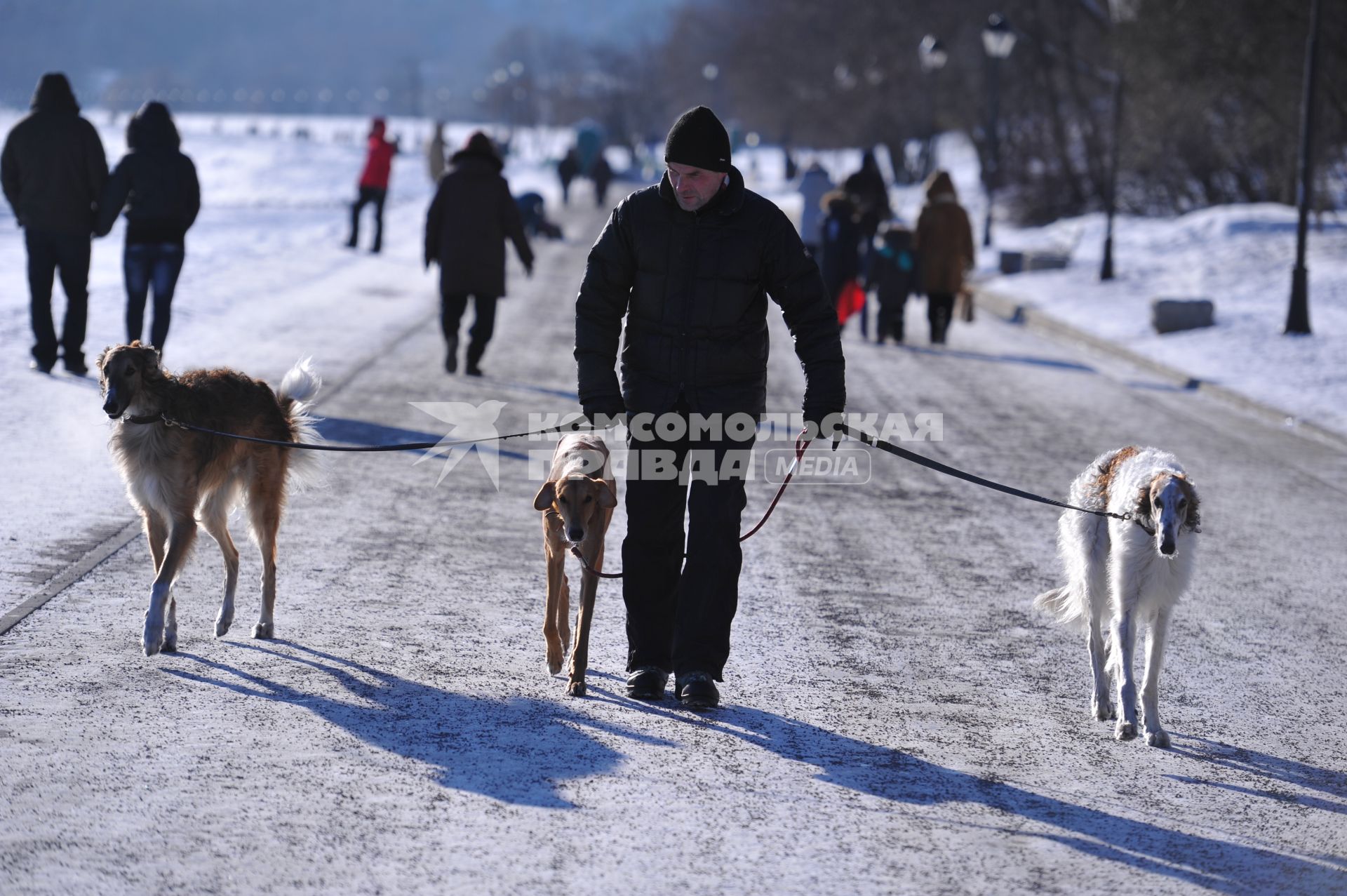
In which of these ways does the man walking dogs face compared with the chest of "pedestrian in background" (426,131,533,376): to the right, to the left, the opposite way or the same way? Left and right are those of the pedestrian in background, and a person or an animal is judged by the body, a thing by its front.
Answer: the opposite way

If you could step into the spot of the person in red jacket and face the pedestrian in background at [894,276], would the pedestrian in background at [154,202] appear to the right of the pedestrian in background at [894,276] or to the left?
right

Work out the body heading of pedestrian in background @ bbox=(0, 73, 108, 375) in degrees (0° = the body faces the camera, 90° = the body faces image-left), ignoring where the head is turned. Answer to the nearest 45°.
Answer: approximately 180°

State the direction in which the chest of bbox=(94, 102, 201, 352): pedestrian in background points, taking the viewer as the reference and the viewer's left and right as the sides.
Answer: facing away from the viewer

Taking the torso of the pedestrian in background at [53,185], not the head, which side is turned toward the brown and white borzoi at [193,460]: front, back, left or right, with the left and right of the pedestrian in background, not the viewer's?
back

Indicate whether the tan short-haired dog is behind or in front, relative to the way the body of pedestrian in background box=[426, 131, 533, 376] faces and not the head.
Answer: behind

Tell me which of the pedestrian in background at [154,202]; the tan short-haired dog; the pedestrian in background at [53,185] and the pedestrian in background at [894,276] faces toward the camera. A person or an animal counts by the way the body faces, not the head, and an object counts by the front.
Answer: the tan short-haired dog

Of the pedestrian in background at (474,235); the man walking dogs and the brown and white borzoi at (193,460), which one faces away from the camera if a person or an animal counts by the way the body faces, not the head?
the pedestrian in background

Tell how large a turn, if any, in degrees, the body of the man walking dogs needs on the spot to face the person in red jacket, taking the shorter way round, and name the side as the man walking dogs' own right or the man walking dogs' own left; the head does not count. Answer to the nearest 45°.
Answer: approximately 180°

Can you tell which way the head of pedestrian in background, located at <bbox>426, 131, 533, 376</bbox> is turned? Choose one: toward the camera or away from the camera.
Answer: away from the camera

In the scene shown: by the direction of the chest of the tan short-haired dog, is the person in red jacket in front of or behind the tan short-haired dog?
behind

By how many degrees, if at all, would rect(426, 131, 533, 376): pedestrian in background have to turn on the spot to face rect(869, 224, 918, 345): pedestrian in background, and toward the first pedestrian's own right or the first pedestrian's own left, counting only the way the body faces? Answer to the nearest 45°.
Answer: approximately 45° to the first pedestrian's own right
